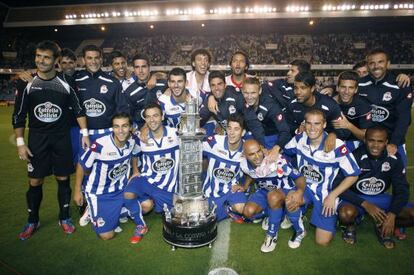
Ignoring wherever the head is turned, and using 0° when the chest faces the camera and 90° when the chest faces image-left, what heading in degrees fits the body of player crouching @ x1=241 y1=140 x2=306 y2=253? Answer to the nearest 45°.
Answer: approximately 0°

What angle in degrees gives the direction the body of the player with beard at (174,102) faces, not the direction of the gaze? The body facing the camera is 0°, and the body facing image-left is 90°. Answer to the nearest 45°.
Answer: approximately 0°

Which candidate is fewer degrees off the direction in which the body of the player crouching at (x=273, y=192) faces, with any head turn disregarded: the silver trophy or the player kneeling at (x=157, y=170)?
the silver trophy

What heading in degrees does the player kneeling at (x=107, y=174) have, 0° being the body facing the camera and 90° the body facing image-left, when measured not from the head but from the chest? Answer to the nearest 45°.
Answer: approximately 315°

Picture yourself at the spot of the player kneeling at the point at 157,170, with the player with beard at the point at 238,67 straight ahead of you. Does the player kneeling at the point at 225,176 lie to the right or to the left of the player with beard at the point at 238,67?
right

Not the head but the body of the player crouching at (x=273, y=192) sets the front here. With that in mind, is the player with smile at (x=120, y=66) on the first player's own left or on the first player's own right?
on the first player's own right
